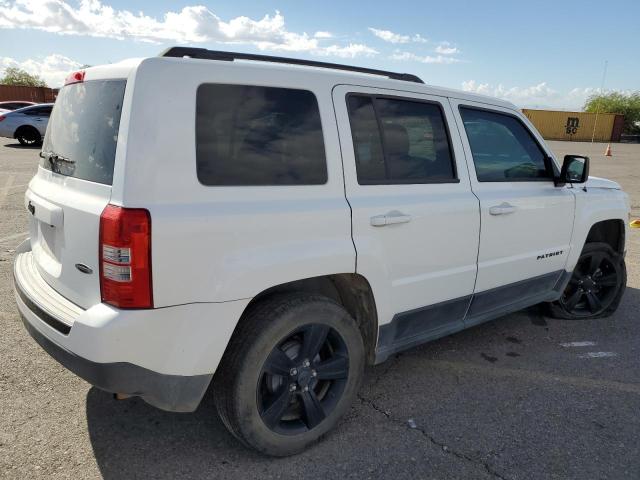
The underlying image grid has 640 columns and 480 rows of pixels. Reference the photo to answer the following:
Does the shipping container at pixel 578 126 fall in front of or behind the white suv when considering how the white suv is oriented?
in front

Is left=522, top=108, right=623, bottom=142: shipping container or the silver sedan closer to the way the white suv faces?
the shipping container

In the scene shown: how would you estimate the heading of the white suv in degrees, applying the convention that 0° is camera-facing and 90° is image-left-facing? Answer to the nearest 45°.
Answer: approximately 225°

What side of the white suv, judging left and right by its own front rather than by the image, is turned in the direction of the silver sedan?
left
